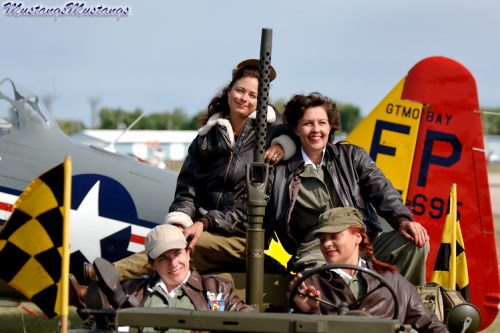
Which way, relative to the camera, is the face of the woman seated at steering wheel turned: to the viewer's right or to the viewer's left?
to the viewer's left

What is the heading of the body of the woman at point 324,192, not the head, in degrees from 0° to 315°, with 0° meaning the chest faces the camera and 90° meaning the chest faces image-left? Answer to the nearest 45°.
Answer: approximately 0°

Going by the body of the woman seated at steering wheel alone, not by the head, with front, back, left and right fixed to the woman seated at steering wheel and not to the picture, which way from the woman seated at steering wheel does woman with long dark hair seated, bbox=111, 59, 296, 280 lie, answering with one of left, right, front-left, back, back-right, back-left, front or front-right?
right

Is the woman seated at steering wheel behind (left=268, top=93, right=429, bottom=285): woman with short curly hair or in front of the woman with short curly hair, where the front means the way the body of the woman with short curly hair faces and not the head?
in front

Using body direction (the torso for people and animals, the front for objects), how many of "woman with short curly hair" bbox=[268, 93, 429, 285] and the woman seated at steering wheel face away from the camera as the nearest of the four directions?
0
